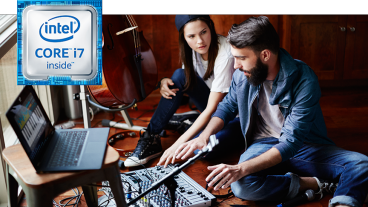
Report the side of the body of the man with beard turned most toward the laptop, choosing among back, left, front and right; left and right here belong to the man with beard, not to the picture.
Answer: front

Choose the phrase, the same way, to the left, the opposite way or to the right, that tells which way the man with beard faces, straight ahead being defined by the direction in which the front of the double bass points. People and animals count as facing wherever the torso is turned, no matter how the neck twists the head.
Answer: to the right

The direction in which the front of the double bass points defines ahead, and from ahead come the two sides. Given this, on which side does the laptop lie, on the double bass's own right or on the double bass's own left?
on the double bass's own right

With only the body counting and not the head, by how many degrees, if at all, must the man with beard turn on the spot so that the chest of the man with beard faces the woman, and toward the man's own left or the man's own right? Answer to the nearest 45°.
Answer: approximately 90° to the man's own right

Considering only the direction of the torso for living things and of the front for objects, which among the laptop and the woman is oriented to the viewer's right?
the laptop

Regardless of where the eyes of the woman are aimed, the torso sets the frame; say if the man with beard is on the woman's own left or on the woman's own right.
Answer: on the woman's own left

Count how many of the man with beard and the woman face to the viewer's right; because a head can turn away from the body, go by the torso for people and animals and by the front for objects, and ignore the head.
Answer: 0

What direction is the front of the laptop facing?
to the viewer's right

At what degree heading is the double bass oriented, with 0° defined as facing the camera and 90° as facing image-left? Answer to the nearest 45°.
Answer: approximately 315°

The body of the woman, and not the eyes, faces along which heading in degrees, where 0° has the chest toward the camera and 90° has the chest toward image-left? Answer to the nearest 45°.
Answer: approximately 45°

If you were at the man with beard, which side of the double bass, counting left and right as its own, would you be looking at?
front

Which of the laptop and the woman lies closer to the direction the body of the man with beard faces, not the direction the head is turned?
the laptop

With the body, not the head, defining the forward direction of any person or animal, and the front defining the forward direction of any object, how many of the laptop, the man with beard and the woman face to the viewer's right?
1

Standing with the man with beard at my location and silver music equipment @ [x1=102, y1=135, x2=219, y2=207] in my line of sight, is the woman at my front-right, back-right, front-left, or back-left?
front-right

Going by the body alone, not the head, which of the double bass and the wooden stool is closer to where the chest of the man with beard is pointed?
the wooden stool
